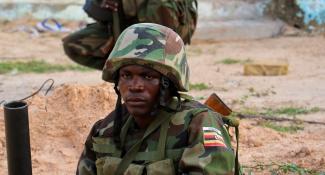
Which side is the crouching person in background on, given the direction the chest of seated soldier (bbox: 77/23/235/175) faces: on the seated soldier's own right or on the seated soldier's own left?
on the seated soldier's own right

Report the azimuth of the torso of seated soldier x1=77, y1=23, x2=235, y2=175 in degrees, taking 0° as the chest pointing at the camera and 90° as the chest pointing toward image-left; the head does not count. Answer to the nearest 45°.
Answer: approximately 45°

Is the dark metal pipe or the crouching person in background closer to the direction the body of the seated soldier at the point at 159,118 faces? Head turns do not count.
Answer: the dark metal pipe

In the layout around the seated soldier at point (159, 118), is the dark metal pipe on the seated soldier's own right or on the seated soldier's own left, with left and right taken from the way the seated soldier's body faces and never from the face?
on the seated soldier's own right
